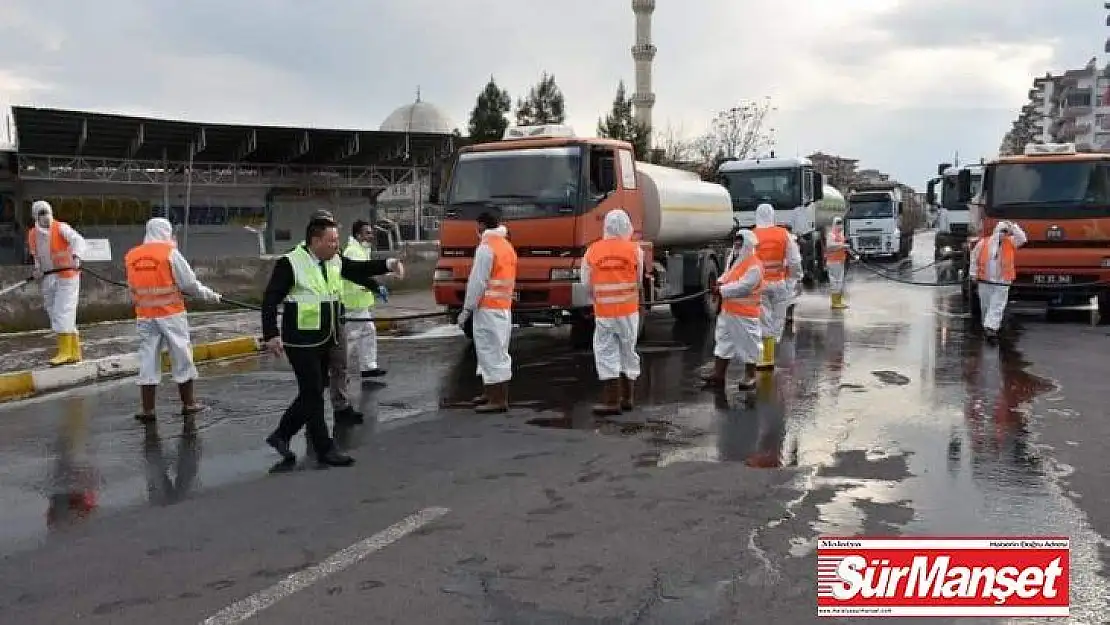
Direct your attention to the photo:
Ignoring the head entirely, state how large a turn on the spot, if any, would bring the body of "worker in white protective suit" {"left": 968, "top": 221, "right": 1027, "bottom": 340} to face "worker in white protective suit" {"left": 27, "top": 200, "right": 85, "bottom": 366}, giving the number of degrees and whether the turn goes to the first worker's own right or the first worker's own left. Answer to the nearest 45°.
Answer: approximately 45° to the first worker's own right

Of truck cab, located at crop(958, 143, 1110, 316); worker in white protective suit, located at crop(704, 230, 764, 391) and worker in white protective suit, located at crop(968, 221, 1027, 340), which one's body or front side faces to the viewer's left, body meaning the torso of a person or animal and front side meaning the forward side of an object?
worker in white protective suit, located at crop(704, 230, 764, 391)

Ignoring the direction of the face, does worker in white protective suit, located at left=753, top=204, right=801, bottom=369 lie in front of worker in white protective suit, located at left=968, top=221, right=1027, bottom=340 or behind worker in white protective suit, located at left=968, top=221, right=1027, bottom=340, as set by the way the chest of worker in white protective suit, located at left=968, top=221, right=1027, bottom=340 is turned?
in front

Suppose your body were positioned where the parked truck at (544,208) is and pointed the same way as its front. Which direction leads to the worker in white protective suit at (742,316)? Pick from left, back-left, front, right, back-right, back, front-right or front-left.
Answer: left

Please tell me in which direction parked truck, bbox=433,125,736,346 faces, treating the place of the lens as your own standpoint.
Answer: facing the viewer and to the left of the viewer

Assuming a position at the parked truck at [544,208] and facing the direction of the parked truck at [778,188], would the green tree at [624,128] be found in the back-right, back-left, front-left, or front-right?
front-left

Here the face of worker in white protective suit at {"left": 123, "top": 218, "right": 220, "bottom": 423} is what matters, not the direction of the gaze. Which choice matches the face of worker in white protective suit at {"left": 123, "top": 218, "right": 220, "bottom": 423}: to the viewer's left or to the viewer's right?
to the viewer's right

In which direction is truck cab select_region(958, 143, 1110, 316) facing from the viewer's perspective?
toward the camera

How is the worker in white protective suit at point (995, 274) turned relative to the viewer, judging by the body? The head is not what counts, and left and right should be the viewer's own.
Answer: facing the viewer

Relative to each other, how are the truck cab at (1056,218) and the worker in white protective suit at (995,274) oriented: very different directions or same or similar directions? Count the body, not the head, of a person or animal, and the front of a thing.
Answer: same or similar directions

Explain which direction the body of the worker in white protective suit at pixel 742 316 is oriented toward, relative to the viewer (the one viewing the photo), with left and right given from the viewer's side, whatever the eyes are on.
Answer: facing to the left of the viewer

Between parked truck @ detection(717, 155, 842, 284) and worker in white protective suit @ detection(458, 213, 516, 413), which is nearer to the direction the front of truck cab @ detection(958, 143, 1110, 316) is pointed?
the worker in white protective suit

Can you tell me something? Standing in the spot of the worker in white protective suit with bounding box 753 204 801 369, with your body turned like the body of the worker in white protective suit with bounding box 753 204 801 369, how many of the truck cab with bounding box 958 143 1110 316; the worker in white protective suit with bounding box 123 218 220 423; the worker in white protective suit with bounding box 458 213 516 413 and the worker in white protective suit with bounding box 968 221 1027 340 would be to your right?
2

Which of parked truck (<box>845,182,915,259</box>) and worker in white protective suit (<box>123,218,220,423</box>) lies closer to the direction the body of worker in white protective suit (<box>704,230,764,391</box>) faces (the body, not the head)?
the worker in white protective suit

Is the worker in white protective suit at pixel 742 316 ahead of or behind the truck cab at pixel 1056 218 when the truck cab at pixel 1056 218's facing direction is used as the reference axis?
ahead
